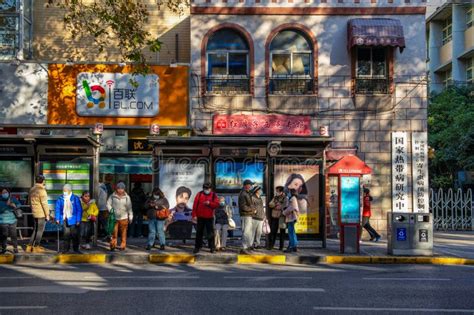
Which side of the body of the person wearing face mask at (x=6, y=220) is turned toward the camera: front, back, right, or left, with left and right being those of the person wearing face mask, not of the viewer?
front

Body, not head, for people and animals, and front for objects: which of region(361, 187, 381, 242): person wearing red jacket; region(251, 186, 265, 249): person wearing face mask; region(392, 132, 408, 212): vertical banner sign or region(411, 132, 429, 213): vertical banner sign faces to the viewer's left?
the person wearing red jacket

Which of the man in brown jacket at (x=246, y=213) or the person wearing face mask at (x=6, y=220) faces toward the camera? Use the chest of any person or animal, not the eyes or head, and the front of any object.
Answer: the person wearing face mask

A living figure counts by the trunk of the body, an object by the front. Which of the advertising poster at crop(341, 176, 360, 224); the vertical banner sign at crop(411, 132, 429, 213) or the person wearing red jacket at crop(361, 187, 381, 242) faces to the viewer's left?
the person wearing red jacket

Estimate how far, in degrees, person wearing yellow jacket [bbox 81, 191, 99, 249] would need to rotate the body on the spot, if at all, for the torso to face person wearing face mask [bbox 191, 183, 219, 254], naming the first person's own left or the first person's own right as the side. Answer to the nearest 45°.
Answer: approximately 90° to the first person's own left

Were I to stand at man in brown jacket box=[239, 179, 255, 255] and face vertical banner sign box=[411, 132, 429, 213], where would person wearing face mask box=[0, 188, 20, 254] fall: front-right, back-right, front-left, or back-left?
back-left

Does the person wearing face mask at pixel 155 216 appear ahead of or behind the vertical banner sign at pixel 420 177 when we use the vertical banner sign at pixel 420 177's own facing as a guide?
ahead

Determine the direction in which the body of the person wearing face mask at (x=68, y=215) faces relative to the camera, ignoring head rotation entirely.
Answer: toward the camera

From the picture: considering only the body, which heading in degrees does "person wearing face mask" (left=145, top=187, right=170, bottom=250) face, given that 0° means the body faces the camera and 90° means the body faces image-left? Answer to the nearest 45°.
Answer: approximately 0°

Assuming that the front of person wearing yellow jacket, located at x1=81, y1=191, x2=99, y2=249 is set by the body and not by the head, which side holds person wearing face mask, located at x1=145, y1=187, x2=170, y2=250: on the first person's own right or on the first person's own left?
on the first person's own left

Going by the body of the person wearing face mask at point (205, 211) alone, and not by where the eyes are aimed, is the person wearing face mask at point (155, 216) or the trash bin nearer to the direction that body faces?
the trash bin

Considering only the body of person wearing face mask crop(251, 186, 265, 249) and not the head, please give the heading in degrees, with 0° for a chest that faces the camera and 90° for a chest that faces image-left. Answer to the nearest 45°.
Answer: approximately 315°
